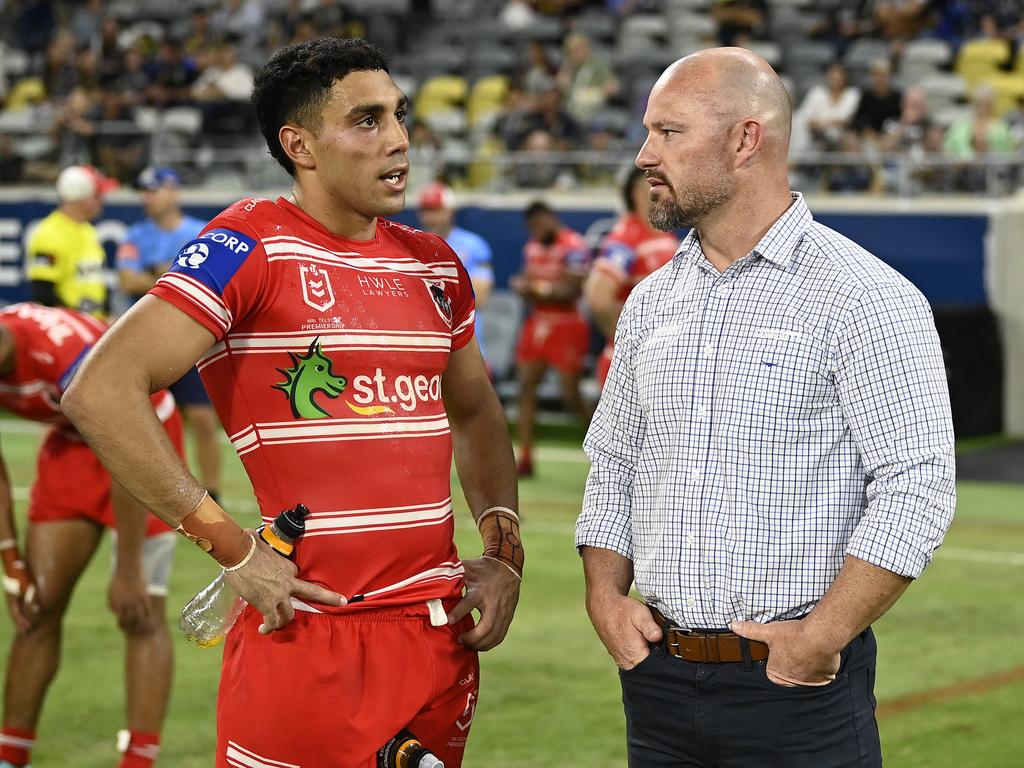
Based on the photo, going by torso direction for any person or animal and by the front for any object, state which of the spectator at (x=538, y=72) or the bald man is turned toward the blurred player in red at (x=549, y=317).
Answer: the spectator

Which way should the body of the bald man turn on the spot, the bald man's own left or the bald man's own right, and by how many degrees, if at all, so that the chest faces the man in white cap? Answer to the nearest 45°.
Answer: approximately 90° to the bald man's own right

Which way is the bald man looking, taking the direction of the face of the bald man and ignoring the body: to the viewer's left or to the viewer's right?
to the viewer's left

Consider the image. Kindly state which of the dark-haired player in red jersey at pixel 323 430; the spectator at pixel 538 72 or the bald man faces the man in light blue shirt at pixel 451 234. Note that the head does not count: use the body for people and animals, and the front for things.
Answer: the spectator

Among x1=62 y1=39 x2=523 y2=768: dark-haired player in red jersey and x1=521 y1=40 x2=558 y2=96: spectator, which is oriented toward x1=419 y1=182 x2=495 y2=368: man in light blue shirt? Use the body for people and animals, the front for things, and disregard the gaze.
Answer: the spectator

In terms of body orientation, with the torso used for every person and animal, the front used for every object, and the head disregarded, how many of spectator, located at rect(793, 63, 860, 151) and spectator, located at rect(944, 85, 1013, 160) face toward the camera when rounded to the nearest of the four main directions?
2

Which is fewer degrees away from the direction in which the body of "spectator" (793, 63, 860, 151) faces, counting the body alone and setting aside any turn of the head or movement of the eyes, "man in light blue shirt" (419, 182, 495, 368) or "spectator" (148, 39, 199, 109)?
the man in light blue shirt

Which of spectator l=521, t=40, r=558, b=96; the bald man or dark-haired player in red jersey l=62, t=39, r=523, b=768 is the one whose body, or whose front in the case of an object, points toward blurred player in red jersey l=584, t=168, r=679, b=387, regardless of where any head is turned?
the spectator

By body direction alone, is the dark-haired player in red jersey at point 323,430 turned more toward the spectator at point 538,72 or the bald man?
the bald man

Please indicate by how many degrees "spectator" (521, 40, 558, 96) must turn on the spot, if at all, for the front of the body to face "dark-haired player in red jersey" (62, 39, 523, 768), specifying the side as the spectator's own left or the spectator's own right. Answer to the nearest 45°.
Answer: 0° — they already face them
